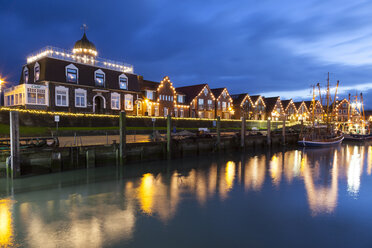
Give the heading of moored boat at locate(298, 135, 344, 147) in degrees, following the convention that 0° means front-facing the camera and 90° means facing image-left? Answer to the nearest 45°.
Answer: approximately 270°

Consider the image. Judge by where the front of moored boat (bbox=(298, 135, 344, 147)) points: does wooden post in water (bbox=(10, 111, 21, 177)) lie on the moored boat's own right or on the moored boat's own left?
on the moored boat's own right

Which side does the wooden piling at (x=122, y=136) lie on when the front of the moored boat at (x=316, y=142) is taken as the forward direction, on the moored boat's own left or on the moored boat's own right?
on the moored boat's own right
